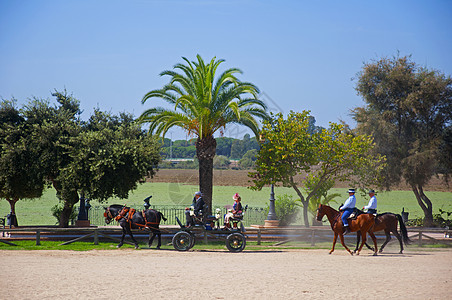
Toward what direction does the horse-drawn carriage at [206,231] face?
to the viewer's left

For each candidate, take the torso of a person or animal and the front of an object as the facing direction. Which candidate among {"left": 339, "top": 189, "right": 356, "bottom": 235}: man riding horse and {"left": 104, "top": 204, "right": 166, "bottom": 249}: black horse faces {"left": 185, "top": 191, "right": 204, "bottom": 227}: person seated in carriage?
the man riding horse

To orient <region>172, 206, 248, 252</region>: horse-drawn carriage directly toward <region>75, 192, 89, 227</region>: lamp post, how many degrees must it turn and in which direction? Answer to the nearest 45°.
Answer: approximately 45° to its right

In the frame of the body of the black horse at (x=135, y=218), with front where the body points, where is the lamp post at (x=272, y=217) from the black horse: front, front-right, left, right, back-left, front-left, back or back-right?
back-right

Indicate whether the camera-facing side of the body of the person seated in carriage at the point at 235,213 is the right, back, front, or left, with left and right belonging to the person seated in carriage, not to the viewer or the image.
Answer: left

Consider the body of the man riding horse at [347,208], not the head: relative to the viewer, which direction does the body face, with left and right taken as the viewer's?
facing to the left of the viewer

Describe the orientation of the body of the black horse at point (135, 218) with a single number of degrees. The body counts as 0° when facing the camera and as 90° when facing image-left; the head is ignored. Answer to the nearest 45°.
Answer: approximately 90°

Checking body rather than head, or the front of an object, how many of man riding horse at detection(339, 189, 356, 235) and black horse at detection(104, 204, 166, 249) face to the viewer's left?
2

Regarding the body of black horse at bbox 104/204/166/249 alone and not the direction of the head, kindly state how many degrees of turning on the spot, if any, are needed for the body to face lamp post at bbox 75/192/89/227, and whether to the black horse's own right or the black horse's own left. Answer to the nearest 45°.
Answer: approximately 90° to the black horse's own right

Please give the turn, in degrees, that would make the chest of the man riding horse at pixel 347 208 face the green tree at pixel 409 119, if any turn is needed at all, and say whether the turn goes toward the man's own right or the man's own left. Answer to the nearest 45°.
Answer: approximately 90° to the man's own right

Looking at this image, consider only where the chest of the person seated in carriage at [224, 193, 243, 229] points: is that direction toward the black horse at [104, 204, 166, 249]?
yes

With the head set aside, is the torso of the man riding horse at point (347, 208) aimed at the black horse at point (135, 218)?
yes
